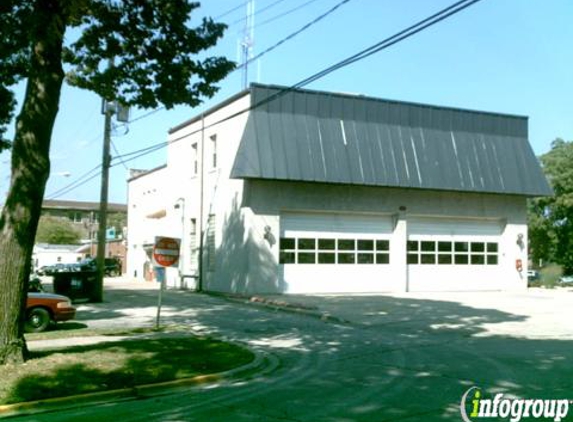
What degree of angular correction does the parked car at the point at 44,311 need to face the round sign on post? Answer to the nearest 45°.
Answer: approximately 45° to its right

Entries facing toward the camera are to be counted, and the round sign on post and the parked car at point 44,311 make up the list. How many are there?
1

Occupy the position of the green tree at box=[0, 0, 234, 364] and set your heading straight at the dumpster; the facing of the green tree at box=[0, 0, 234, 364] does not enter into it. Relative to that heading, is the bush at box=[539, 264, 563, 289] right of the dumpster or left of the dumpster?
right

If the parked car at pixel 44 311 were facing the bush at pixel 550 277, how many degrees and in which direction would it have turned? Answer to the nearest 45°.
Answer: approximately 45° to its left

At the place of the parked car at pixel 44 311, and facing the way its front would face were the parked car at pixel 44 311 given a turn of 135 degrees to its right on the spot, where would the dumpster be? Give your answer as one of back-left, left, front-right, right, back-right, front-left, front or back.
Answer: back-right

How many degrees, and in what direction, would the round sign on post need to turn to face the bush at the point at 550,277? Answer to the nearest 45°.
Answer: approximately 135° to its left

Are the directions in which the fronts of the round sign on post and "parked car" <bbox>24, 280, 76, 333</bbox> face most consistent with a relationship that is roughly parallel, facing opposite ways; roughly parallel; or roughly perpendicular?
roughly perpendicular

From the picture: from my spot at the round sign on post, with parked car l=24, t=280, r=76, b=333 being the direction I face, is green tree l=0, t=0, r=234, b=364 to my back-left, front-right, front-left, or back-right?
front-left

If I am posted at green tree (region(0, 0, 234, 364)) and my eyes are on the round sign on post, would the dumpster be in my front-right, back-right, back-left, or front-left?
front-left

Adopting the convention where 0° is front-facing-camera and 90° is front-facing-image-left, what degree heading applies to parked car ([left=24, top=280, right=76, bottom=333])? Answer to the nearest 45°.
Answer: approximately 270°

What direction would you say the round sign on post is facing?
toward the camera

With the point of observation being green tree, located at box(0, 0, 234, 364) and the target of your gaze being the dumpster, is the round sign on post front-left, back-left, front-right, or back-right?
front-right

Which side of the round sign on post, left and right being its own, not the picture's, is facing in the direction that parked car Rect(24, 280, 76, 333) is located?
right
